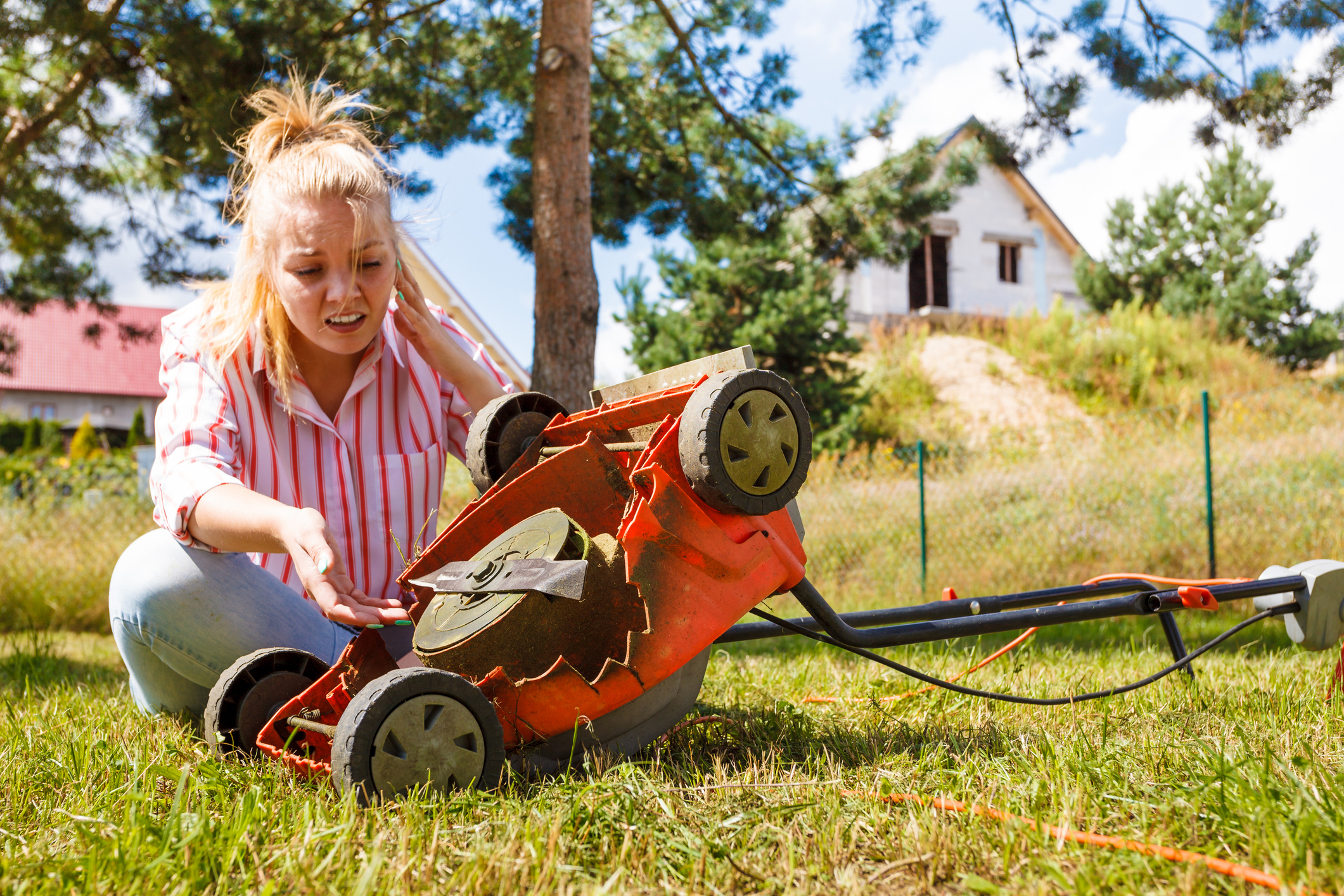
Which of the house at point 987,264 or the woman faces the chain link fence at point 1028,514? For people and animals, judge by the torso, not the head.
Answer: the house

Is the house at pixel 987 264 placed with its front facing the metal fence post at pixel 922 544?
yes

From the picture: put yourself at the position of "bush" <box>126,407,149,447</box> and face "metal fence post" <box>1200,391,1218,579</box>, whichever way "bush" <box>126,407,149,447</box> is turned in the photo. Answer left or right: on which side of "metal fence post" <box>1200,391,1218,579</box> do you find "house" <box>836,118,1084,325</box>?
left

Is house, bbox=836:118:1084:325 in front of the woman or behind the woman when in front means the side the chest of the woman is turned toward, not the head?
behind

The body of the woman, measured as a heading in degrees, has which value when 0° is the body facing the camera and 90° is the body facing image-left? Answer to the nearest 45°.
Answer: approximately 0°

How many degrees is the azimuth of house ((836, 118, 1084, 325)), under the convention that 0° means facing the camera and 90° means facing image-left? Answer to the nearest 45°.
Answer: approximately 0°

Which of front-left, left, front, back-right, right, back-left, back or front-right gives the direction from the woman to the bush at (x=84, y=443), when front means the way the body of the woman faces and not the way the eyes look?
back

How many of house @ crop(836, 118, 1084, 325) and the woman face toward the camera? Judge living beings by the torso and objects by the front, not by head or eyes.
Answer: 2
